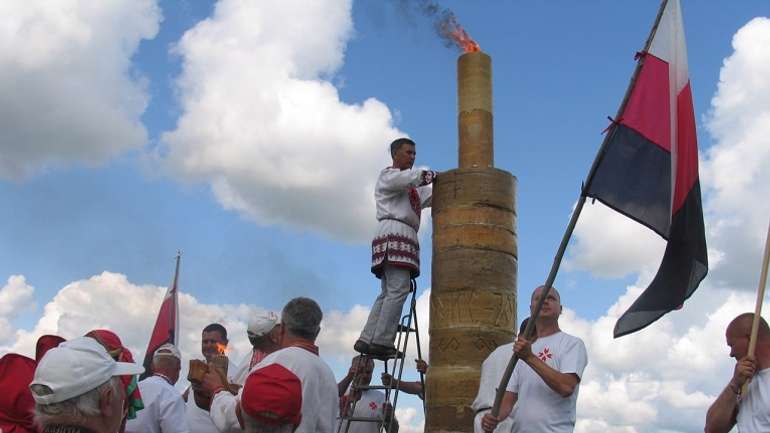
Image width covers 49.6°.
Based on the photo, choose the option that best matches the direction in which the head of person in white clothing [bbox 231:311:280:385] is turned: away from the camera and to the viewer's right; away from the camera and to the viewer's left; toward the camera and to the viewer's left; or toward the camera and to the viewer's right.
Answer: away from the camera and to the viewer's left

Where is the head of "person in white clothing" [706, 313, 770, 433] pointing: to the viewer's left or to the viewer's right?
to the viewer's left

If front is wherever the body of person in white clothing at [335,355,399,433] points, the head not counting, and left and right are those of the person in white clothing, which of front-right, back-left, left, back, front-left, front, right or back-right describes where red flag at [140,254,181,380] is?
back-right

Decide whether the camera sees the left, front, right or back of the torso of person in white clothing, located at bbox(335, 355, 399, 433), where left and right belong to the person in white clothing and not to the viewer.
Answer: front

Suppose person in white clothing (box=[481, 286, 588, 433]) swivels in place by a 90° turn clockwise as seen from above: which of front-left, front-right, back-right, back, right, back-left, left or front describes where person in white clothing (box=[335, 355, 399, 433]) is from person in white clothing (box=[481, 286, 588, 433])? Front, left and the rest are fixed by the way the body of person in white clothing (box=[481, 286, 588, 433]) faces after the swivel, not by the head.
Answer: front

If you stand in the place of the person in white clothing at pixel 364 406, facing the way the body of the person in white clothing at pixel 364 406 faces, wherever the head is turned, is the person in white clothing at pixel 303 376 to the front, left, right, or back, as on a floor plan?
front

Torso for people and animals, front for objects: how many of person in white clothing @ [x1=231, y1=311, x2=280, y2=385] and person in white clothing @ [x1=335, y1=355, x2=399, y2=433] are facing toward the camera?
1

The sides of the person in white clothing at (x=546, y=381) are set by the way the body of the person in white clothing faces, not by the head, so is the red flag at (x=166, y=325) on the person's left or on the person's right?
on the person's right

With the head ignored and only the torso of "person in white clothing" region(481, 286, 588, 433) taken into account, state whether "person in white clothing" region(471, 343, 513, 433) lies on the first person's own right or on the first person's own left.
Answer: on the first person's own right

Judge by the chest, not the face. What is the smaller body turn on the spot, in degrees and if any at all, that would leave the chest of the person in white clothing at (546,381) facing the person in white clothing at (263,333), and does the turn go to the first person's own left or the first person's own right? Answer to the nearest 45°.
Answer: approximately 45° to the first person's own right

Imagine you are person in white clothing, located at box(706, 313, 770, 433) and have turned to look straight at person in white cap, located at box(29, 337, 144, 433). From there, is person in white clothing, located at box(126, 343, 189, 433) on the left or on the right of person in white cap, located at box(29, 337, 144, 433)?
right

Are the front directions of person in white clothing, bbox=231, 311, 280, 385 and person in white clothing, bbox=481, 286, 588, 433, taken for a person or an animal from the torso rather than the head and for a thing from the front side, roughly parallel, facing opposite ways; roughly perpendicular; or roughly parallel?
roughly parallel, facing opposite ways
